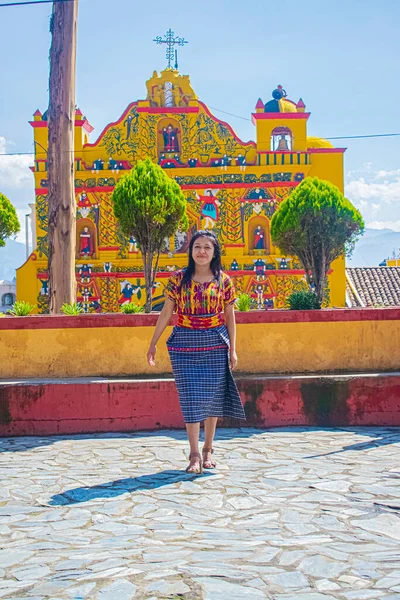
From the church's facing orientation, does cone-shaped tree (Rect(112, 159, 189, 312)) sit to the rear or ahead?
ahead

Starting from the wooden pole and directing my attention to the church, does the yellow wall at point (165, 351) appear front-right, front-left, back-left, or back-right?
back-right

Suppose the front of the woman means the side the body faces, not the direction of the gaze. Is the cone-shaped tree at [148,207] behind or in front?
behind

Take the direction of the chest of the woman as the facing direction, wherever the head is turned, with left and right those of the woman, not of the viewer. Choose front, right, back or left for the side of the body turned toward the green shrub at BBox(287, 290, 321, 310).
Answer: back

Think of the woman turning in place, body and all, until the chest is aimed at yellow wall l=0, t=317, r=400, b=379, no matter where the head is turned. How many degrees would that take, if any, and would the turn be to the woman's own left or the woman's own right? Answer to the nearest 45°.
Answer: approximately 180°

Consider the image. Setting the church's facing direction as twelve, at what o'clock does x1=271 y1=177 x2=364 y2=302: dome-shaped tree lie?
The dome-shaped tree is roughly at 11 o'clock from the church.

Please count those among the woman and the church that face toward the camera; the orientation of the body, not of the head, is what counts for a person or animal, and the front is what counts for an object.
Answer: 2

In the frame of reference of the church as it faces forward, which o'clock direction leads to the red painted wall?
The red painted wall is roughly at 12 o'clock from the church.

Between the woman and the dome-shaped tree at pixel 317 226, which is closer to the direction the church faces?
the woman

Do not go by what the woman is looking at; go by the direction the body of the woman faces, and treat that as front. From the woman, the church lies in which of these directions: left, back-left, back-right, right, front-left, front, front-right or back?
back

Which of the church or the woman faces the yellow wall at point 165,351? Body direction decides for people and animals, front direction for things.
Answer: the church

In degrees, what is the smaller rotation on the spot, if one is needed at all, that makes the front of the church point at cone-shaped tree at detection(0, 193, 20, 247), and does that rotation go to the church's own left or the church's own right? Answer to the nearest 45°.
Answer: approximately 45° to the church's own right

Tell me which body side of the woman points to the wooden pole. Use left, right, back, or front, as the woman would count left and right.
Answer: back

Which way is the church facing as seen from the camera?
toward the camera

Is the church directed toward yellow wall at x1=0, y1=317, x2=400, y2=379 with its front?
yes

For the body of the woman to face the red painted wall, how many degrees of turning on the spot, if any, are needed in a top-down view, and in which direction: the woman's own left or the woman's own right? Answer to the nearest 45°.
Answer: approximately 180°
